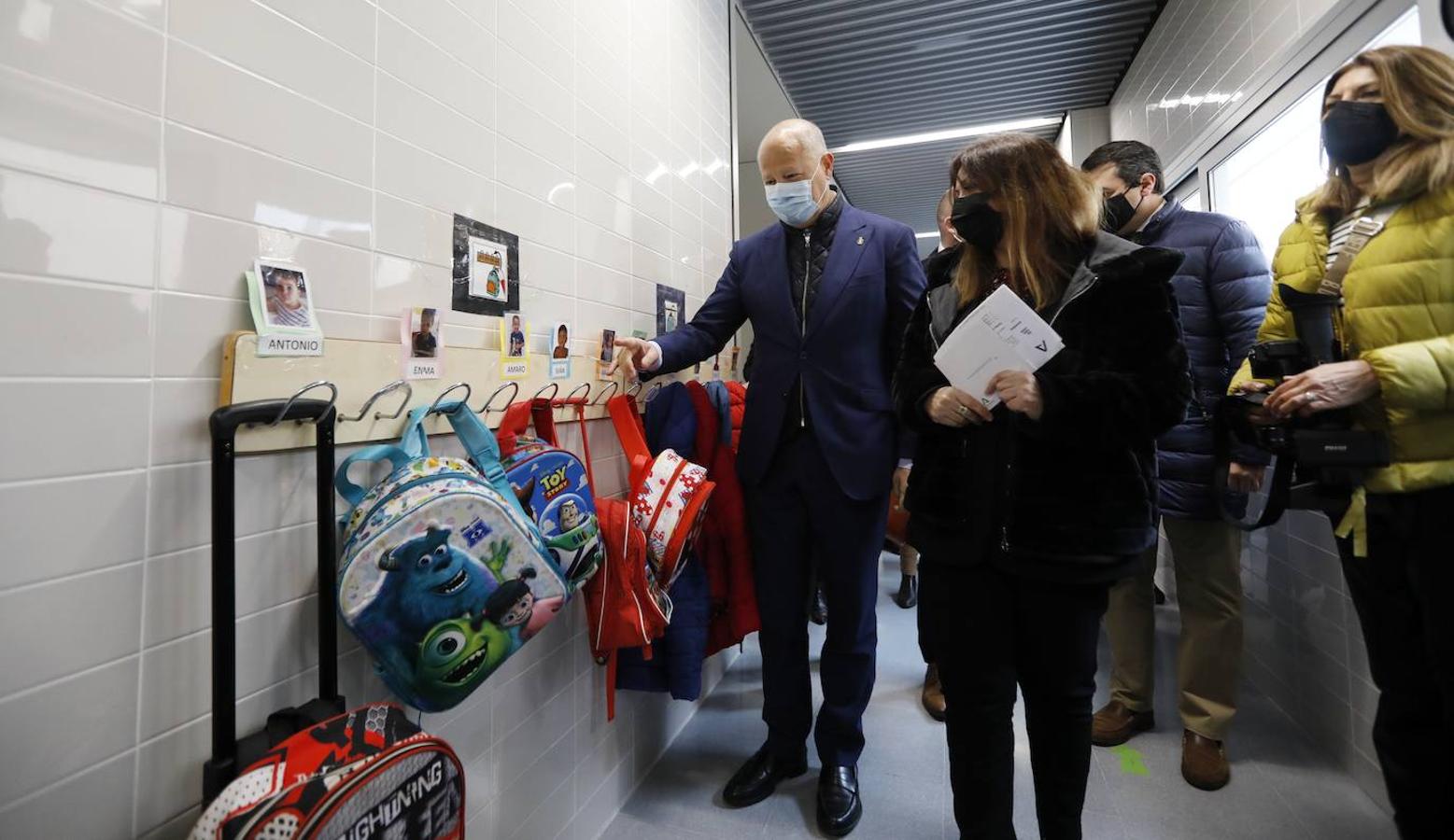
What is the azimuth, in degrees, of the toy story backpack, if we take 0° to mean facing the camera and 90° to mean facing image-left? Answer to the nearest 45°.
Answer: approximately 315°

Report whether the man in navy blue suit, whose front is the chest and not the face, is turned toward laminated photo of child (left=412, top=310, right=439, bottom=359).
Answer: yes

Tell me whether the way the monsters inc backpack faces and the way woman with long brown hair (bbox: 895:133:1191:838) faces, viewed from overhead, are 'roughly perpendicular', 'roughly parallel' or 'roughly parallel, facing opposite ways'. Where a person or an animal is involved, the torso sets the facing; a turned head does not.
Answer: roughly perpendicular
